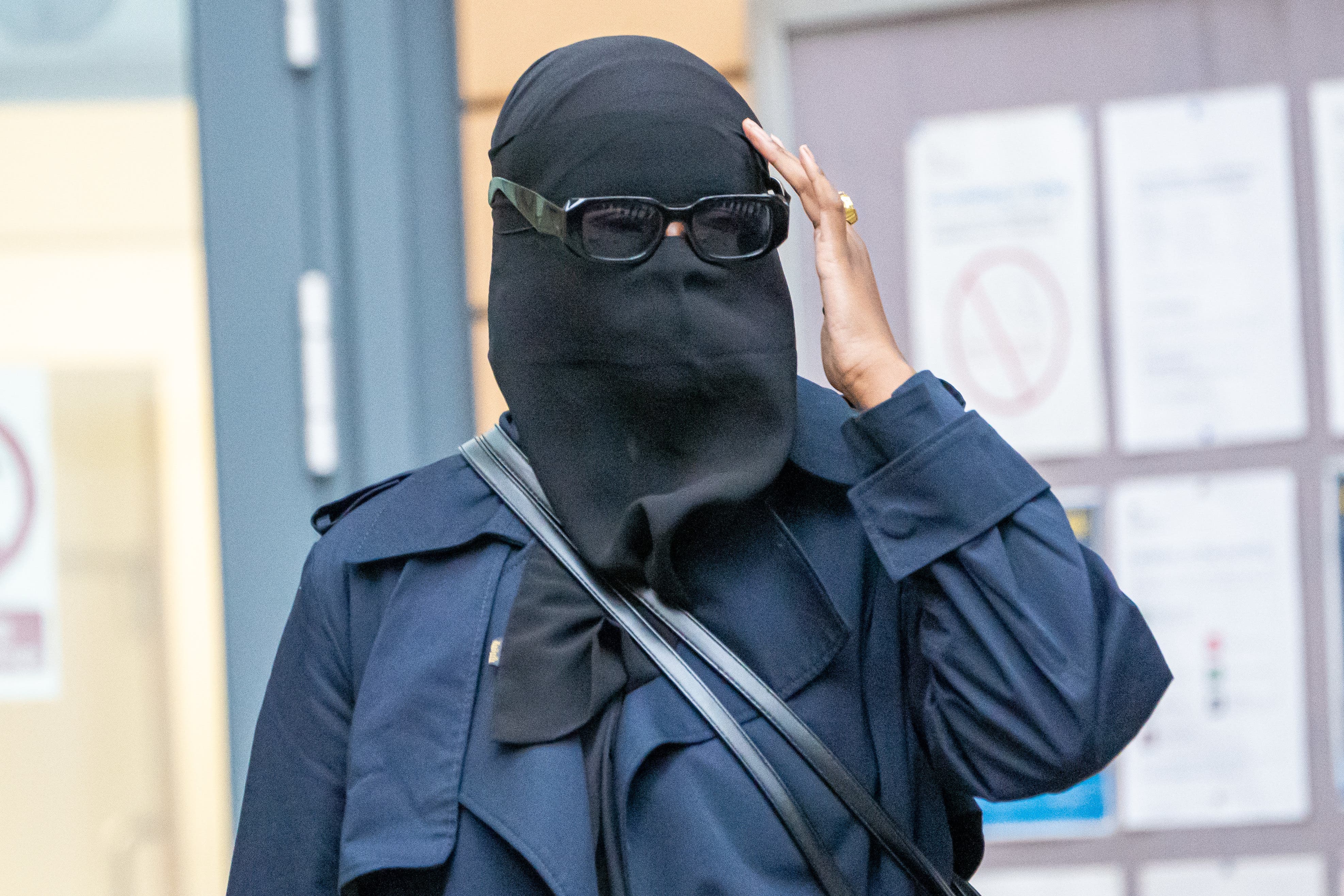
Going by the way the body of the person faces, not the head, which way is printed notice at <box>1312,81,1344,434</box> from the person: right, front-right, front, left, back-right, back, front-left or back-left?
back-left

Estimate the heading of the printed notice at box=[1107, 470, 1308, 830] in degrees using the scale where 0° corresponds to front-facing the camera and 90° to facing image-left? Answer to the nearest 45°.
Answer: approximately 0°

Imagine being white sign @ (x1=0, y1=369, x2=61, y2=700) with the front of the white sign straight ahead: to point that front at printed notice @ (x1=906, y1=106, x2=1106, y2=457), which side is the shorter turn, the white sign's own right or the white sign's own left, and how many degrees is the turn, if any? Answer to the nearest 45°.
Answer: approximately 45° to the white sign's own left

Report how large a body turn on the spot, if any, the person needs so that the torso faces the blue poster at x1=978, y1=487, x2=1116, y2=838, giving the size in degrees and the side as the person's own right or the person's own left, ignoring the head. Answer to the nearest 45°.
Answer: approximately 135° to the person's own left

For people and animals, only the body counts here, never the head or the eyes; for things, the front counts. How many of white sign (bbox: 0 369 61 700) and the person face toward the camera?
2
